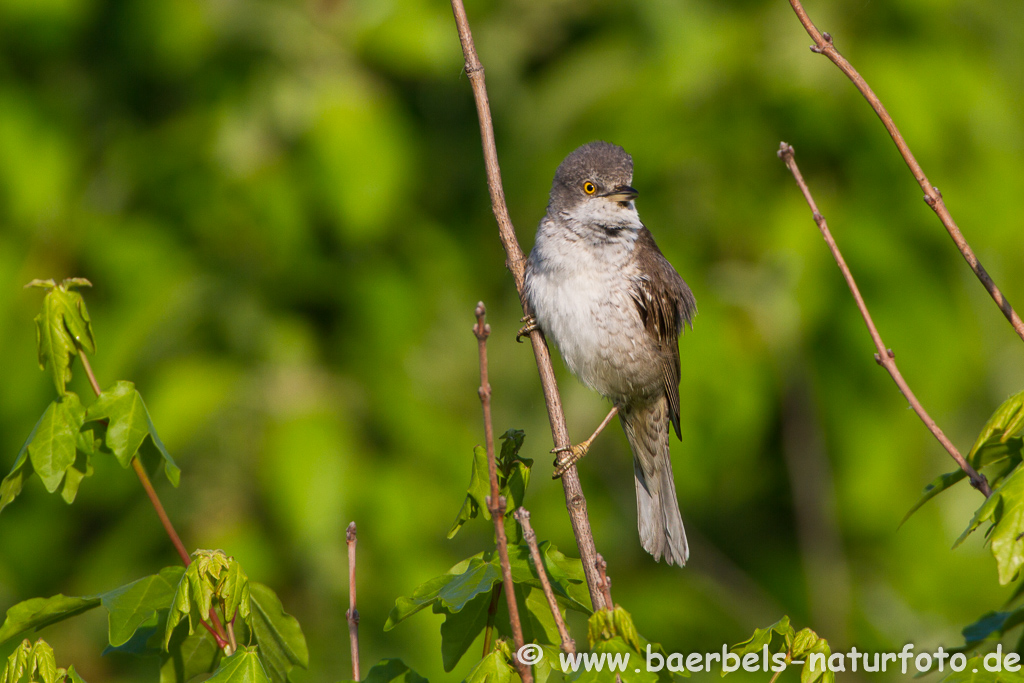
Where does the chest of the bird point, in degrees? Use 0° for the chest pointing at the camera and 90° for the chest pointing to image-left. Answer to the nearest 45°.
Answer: approximately 45°

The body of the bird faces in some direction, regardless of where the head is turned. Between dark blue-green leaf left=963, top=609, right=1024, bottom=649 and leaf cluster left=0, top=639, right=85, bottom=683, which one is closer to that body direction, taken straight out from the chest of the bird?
the leaf cluster

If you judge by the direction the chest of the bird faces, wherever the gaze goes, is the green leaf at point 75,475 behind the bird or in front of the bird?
in front

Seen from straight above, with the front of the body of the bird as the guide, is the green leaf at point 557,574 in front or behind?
in front
